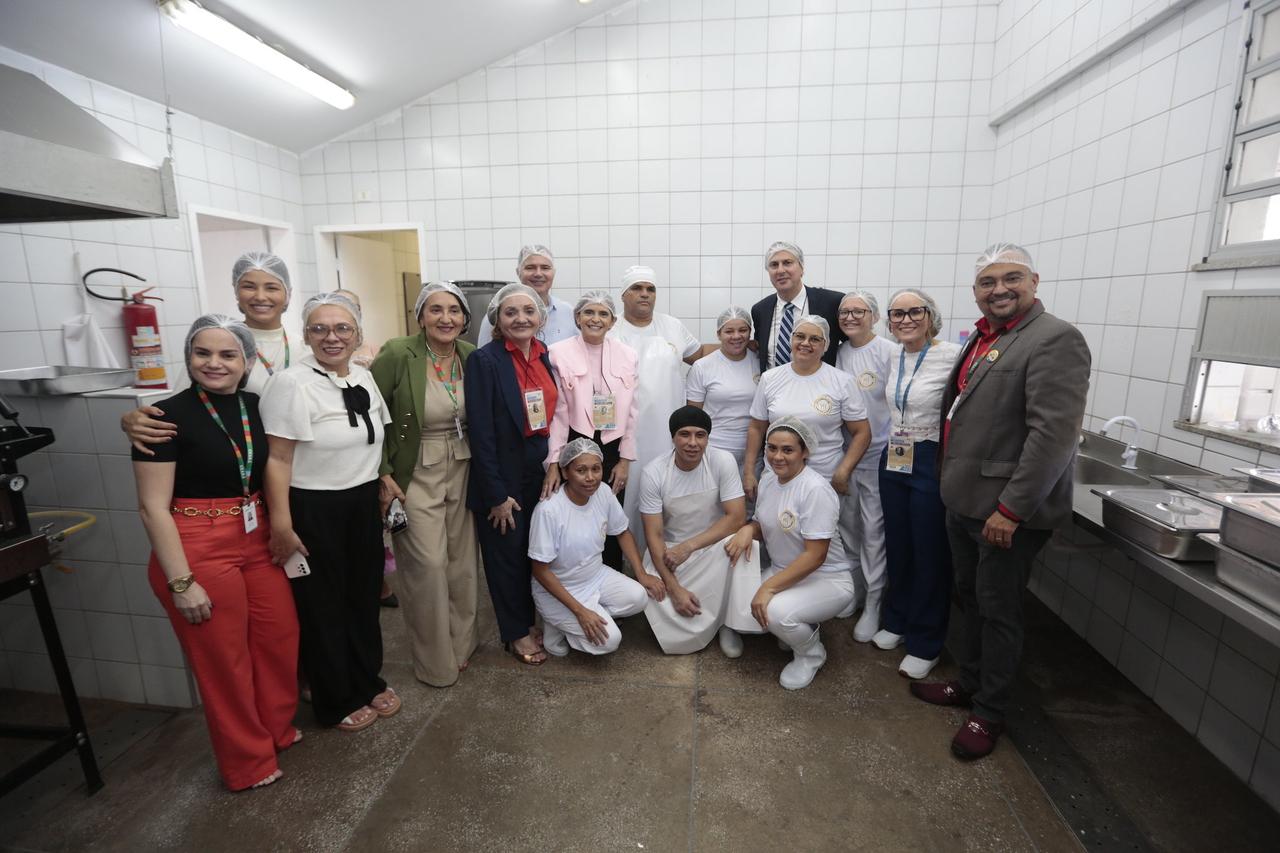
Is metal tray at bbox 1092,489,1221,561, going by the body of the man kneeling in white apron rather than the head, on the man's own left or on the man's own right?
on the man's own left

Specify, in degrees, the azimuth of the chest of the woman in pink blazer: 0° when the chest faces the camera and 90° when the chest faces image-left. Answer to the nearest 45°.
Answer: approximately 0°

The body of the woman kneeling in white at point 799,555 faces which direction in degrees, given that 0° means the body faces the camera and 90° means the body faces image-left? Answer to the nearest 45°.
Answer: approximately 45°

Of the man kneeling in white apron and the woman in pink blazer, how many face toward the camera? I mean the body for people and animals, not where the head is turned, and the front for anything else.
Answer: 2

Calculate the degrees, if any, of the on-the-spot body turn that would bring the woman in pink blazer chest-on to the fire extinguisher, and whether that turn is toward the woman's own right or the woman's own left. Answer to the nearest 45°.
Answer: approximately 90° to the woman's own right
